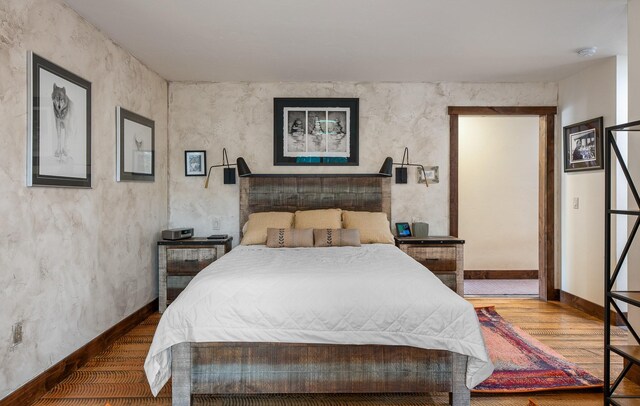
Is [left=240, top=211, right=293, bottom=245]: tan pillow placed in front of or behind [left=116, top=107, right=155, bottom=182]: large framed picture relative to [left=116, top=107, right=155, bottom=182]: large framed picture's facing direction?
in front

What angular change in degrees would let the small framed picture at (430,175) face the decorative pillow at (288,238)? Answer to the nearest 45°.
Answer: approximately 45° to its right

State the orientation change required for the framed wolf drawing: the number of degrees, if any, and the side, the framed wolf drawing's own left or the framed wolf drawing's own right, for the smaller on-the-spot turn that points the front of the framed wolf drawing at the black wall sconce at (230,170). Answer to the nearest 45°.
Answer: approximately 90° to the framed wolf drawing's own left

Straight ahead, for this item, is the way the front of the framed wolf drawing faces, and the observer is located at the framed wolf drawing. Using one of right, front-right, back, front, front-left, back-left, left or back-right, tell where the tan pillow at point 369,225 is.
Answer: front-left

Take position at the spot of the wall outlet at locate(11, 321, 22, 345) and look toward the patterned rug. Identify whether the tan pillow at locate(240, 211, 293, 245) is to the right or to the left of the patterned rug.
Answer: left

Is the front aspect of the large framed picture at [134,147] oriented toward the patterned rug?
yes

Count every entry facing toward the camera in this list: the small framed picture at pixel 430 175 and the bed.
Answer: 2

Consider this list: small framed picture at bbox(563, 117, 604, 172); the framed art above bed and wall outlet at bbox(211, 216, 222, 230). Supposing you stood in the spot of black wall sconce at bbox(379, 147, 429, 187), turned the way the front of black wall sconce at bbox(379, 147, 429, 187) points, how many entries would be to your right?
2

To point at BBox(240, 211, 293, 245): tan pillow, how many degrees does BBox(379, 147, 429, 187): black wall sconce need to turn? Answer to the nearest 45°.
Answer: approximately 45° to its right

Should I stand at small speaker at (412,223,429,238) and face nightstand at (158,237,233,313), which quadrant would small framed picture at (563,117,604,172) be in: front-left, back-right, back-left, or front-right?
back-left

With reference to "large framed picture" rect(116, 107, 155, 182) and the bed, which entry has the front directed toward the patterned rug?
the large framed picture
